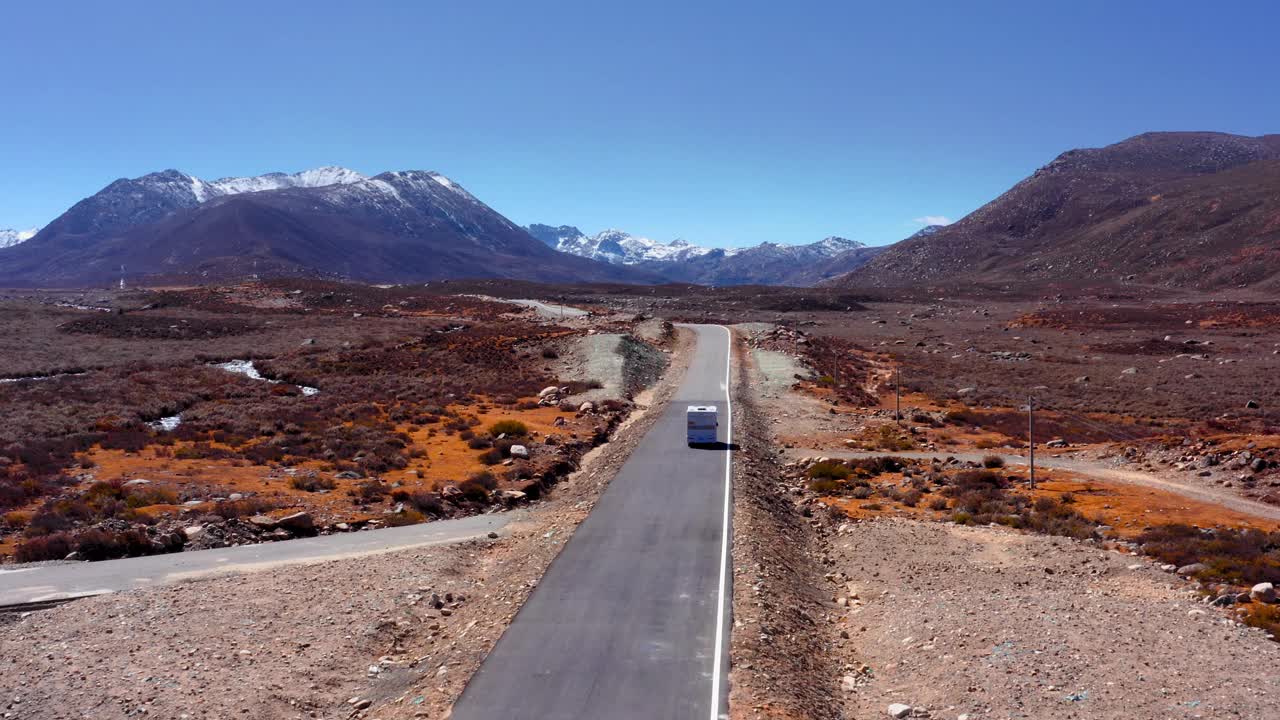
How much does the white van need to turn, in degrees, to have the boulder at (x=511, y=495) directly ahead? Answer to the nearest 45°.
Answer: approximately 135° to its left

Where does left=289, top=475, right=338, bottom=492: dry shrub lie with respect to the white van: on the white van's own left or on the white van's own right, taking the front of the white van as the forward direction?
on the white van's own left

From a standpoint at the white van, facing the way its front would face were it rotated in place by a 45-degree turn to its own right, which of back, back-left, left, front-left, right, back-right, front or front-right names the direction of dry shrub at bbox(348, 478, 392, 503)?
back

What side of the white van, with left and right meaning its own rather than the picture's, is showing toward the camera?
back

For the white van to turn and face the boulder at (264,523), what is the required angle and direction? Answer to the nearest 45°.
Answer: approximately 135° to its left

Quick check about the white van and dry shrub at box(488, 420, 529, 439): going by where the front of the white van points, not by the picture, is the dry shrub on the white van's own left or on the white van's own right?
on the white van's own left

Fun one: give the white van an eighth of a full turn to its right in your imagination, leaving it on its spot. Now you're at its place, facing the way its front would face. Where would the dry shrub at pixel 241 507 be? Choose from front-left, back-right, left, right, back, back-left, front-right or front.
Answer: back

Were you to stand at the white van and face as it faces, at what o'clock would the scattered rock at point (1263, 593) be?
The scattered rock is roughly at 5 o'clock from the white van.

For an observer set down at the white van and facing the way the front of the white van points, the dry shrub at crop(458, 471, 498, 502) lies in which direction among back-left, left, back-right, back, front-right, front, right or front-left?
back-left

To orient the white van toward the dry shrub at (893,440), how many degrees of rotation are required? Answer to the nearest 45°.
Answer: approximately 45° to its right

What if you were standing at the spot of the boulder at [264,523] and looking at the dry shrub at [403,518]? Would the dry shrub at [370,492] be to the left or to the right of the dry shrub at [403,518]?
left

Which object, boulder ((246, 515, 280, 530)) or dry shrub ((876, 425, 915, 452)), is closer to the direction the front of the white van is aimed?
the dry shrub

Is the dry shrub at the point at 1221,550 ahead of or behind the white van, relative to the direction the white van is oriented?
behind
